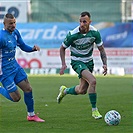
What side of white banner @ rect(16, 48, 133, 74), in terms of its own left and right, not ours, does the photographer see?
front

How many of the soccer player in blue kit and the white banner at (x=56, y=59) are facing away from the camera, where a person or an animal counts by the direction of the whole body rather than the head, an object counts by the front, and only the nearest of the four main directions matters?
0

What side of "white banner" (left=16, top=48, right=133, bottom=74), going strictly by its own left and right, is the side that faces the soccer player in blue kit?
front

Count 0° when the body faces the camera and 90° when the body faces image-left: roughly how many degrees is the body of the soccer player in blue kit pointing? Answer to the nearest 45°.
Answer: approximately 315°

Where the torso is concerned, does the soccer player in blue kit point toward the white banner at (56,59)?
no

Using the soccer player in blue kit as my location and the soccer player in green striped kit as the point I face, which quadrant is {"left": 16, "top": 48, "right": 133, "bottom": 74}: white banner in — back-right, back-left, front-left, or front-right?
front-left

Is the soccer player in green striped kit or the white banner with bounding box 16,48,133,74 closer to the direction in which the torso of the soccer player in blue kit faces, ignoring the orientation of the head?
the soccer player in green striped kit

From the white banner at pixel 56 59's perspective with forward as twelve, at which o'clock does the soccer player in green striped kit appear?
The soccer player in green striped kit is roughly at 12 o'clock from the white banner.

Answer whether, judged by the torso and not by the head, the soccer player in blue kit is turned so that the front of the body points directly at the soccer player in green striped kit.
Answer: no

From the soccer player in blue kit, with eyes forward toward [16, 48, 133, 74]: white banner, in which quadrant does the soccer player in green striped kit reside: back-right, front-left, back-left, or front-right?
front-right
